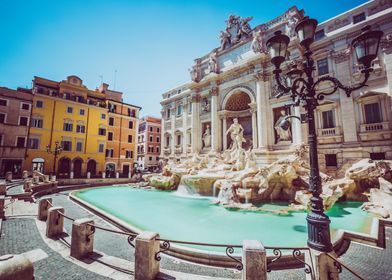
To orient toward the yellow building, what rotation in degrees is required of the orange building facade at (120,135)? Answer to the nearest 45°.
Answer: approximately 90° to its right

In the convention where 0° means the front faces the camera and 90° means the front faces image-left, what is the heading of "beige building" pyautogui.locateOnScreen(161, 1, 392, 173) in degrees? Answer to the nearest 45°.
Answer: approximately 45°

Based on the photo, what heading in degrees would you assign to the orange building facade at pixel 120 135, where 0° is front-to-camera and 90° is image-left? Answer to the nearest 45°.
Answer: approximately 315°

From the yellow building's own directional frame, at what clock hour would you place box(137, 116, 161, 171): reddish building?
The reddish building is roughly at 8 o'clock from the yellow building.

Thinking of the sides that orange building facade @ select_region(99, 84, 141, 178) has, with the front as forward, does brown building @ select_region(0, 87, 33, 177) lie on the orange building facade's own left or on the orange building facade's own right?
on the orange building facade's own right

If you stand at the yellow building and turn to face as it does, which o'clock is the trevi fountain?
The trevi fountain is roughly at 11 o'clock from the yellow building.

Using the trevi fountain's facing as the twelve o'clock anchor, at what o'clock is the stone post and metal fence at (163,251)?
The stone post and metal fence is roughly at 11 o'clock from the trevi fountain.

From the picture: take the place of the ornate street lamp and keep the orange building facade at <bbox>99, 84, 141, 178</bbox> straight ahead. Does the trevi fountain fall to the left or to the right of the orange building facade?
right

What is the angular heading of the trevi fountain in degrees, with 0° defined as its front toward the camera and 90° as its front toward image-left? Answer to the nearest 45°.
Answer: approximately 45°

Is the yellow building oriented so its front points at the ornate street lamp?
yes
